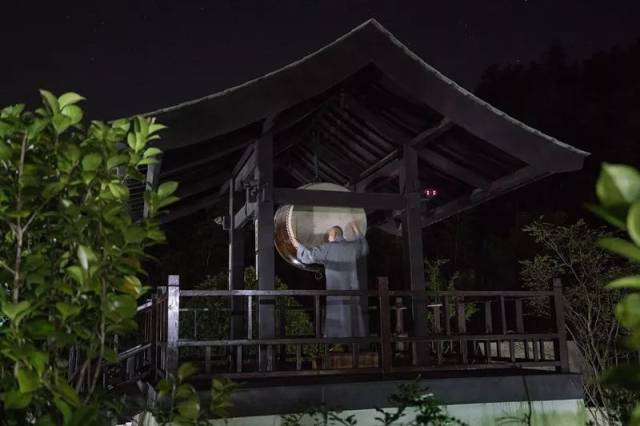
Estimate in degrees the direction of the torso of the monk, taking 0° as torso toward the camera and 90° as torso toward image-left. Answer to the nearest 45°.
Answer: approximately 180°
